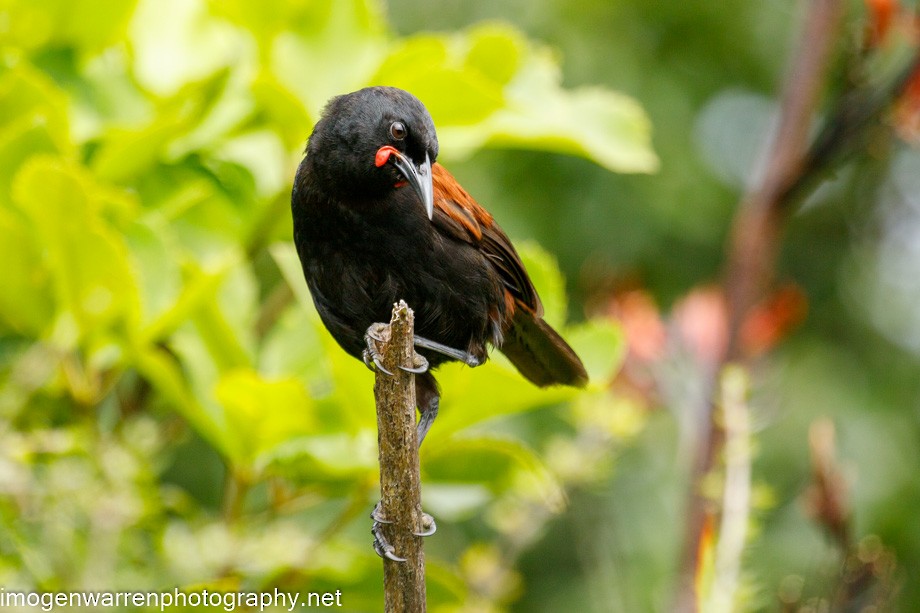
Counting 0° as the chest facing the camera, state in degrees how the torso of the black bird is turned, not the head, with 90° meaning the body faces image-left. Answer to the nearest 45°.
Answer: approximately 45°
